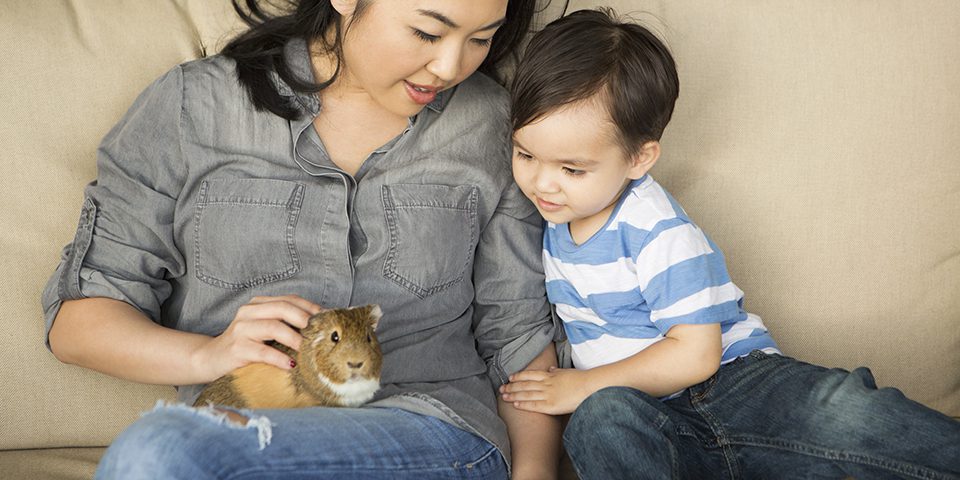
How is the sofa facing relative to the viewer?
toward the camera

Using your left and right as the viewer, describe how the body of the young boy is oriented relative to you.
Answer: facing the viewer and to the left of the viewer

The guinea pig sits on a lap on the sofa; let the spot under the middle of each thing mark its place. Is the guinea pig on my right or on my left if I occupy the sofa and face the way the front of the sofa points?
on my right

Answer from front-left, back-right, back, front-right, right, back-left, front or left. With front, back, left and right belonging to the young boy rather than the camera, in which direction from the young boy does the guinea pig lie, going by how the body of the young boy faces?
front

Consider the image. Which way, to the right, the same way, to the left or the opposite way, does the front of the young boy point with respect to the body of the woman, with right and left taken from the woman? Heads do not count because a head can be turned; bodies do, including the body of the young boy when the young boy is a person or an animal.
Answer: to the right

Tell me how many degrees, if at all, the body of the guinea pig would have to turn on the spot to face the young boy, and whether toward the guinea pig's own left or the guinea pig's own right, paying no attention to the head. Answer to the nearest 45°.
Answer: approximately 45° to the guinea pig's own left

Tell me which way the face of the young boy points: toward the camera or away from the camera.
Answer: toward the camera

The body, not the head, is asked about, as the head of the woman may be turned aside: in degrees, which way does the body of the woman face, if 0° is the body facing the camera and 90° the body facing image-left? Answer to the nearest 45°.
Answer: approximately 0°
